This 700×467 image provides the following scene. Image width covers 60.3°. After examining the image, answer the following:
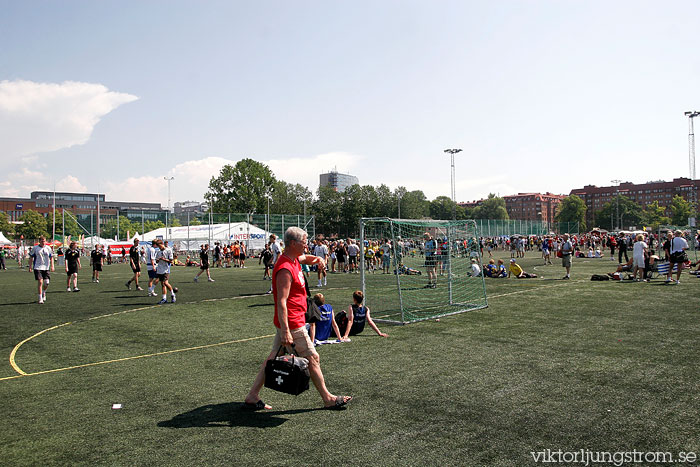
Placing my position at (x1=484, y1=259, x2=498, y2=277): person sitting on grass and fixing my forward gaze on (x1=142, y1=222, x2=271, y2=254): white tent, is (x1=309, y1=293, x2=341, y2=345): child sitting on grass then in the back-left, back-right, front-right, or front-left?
back-left

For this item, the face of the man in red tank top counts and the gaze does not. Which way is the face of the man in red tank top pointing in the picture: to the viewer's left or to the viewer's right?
to the viewer's right

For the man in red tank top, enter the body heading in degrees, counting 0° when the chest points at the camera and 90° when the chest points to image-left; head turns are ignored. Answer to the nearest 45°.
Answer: approximately 270°
